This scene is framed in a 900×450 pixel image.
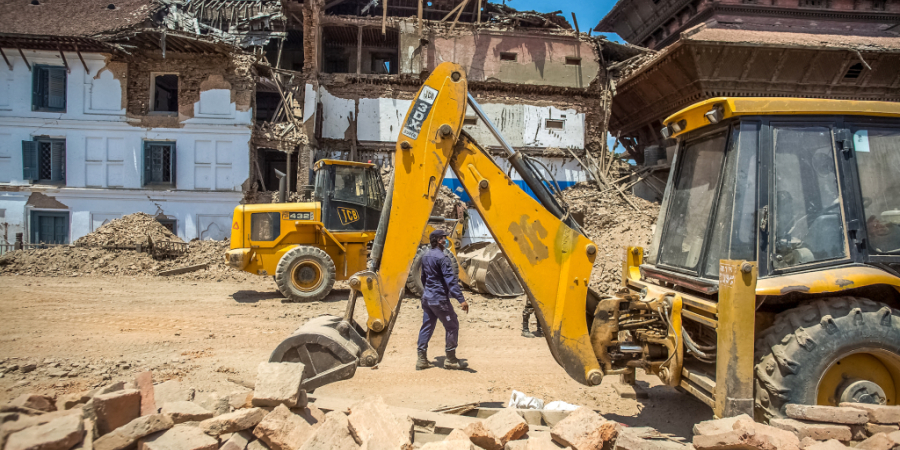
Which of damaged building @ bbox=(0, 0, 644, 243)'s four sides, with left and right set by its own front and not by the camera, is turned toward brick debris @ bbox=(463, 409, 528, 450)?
front

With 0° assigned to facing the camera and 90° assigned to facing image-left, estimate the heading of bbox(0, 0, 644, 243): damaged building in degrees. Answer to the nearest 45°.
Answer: approximately 0°

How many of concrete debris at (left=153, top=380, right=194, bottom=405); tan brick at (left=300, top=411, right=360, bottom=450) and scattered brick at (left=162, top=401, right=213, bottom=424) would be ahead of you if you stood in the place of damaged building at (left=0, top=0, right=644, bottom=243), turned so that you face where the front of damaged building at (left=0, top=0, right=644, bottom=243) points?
3

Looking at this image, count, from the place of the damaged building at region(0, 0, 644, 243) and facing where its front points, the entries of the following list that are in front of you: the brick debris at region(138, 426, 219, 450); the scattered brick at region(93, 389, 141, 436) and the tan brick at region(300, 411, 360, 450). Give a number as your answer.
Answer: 3

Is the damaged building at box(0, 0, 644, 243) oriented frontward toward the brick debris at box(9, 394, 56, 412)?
yes

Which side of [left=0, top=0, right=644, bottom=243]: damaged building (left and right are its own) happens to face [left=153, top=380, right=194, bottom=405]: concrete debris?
front

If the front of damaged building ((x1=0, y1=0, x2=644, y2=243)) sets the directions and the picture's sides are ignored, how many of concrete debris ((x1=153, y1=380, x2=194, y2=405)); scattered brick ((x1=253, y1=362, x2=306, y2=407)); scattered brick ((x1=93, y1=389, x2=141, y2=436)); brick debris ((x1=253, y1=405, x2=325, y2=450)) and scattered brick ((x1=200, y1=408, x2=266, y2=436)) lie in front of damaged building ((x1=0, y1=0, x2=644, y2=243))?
5

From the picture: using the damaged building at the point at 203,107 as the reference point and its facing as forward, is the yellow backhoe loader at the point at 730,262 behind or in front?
in front

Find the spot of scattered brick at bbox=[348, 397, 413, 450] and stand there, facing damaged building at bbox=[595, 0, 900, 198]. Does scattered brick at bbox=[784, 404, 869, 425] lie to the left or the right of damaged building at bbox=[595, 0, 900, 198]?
right

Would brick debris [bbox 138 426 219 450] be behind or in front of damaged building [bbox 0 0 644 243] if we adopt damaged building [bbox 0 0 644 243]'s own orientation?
in front

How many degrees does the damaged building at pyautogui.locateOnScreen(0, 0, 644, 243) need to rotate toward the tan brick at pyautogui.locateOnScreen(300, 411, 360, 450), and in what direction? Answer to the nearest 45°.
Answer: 0° — it already faces it
